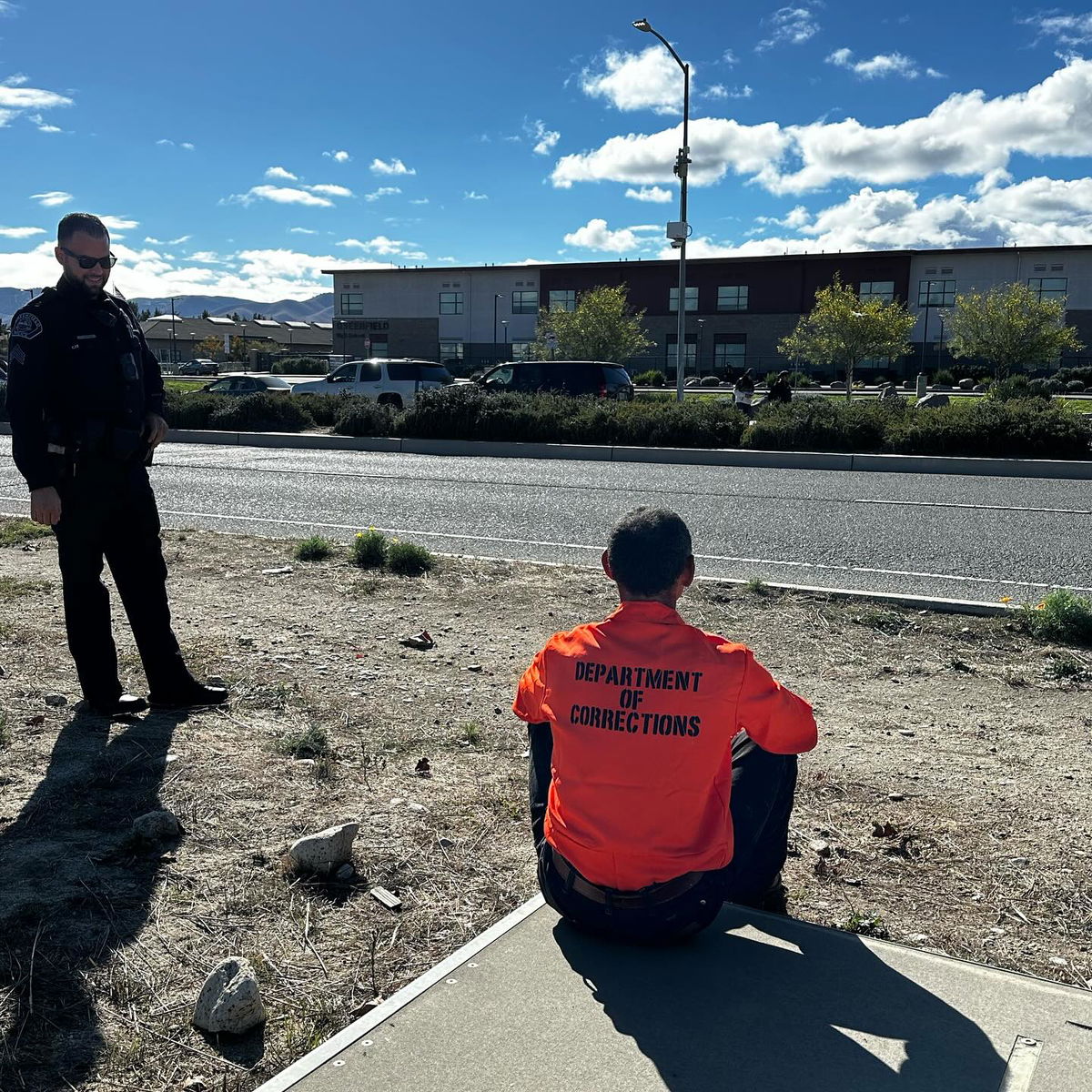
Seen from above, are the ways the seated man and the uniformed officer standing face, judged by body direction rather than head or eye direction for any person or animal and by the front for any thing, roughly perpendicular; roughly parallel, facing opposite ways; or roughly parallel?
roughly perpendicular

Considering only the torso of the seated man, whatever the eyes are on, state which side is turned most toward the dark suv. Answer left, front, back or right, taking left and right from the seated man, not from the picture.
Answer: front

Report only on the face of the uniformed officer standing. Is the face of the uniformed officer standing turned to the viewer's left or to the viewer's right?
to the viewer's right

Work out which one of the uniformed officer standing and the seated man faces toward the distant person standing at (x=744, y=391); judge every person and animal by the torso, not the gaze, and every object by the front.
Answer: the seated man

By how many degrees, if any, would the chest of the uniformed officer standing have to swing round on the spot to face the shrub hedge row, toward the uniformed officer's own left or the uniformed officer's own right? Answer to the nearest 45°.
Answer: approximately 90° to the uniformed officer's own left

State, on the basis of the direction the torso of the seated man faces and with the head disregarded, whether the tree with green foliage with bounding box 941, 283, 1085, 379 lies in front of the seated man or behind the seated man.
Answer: in front

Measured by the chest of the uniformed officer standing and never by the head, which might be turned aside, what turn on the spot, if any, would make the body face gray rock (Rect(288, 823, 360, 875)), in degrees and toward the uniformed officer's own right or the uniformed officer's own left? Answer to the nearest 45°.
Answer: approximately 45° to the uniformed officer's own right

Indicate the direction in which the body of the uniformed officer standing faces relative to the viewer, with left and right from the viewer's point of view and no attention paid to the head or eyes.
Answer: facing the viewer and to the right of the viewer

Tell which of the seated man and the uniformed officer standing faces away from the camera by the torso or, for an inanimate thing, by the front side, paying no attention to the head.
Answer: the seated man

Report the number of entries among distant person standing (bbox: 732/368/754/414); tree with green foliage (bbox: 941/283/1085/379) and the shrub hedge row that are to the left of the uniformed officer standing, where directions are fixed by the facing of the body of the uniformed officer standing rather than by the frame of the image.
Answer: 3

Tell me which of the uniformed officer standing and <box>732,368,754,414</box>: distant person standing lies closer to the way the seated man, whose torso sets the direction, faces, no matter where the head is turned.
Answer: the distant person standing

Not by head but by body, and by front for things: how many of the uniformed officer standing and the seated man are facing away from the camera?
1

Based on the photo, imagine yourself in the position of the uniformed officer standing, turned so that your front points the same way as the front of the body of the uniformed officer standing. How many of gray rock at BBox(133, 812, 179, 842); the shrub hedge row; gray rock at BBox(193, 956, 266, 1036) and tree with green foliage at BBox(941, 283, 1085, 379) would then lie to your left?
2

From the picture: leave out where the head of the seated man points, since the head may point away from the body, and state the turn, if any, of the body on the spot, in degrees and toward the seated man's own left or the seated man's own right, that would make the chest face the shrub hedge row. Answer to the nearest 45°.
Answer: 0° — they already face it

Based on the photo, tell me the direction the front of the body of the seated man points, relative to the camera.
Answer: away from the camera

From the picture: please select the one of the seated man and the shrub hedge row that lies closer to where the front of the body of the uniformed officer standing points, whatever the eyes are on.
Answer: the seated man

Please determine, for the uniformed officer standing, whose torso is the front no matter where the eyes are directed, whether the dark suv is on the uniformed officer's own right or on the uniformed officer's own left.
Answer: on the uniformed officer's own left

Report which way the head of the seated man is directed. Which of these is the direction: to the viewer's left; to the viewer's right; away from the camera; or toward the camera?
away from the camera
